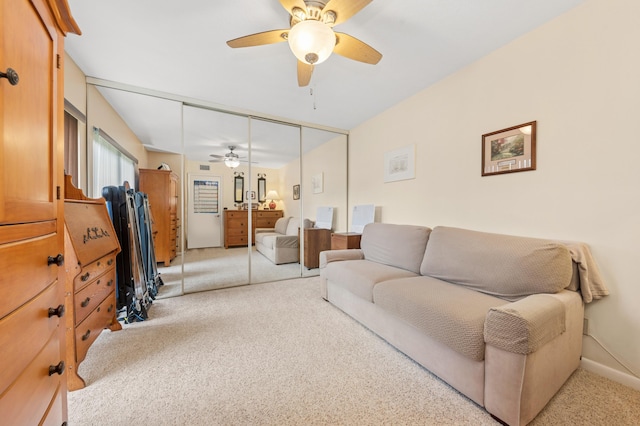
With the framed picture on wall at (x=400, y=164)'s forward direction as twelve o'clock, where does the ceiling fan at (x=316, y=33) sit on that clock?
The ceiling fan is roughly at 11 o'clock from the framed picture on wall.

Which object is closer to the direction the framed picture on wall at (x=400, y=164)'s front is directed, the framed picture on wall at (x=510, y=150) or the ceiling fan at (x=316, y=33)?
the ceiling fan

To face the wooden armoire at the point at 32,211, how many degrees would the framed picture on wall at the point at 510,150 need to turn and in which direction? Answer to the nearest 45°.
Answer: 0° — it already faces it

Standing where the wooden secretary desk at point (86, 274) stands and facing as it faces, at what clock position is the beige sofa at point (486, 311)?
The beige sofa is roughly at 12 o'clock from the wooden secretary desk.

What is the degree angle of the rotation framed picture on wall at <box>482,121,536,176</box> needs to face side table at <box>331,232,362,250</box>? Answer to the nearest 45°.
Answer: approximately 45° to its right

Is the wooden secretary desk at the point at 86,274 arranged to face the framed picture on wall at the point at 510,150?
yes

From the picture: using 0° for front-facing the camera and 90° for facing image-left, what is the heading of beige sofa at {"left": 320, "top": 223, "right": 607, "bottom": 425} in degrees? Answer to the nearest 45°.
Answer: approximately 45°

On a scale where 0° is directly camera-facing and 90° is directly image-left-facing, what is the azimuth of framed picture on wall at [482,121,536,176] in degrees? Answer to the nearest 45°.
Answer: approximately 45°

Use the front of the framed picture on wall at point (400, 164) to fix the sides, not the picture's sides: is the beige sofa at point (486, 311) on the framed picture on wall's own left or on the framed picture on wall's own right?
on the framed picture on wall's own left
